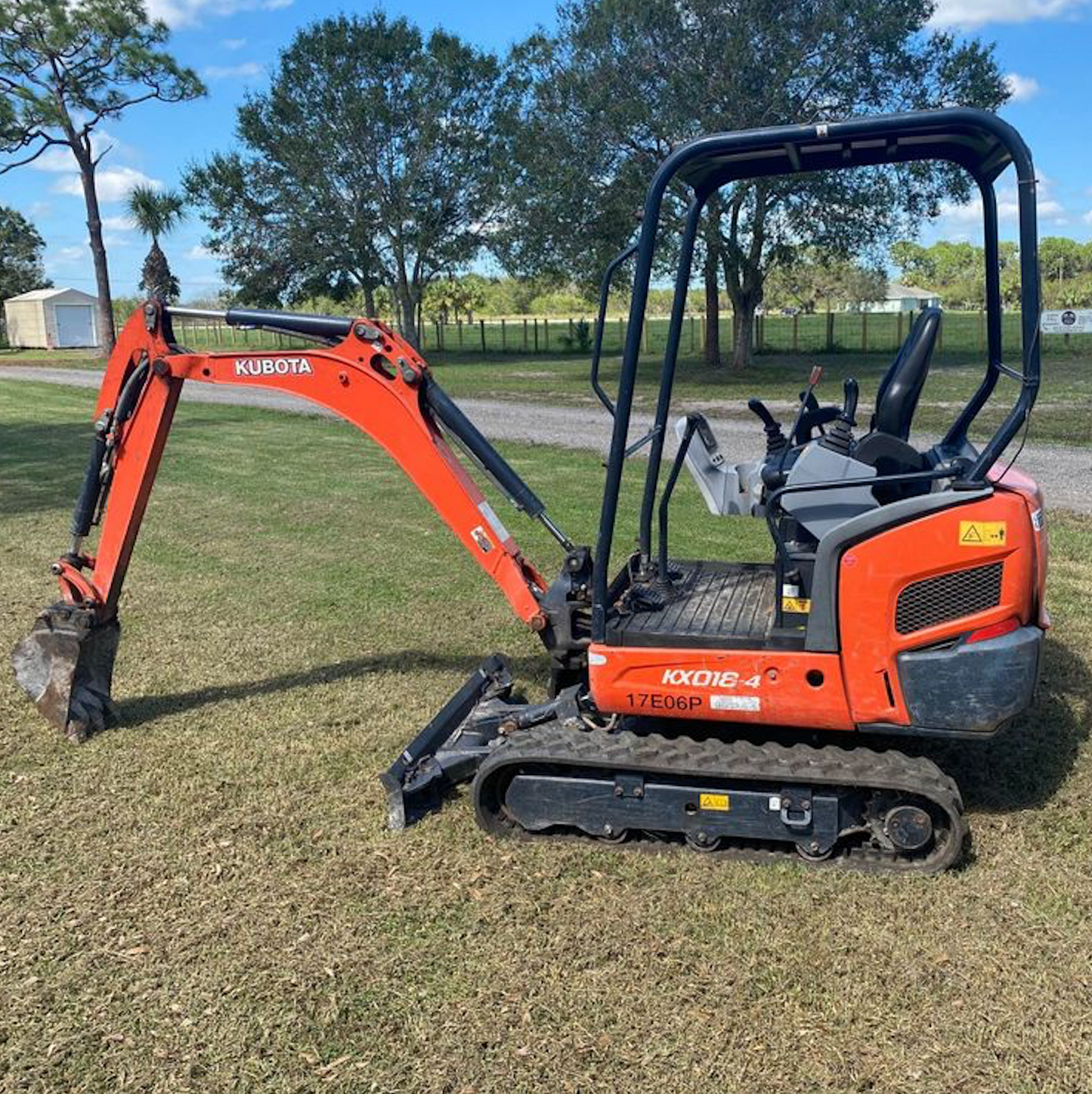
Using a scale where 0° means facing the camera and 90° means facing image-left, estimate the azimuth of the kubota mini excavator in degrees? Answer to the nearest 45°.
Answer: approximately 90°
